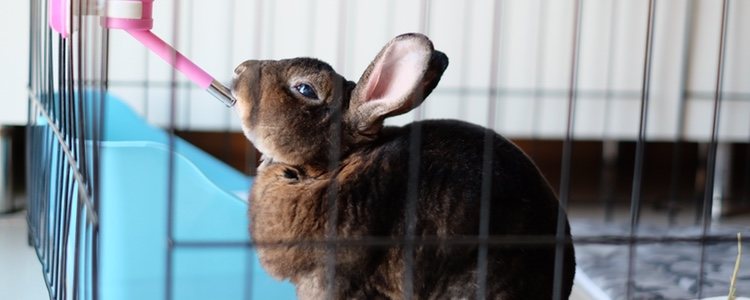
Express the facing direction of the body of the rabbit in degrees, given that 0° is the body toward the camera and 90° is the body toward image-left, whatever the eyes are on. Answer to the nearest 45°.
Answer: approximately 90°
